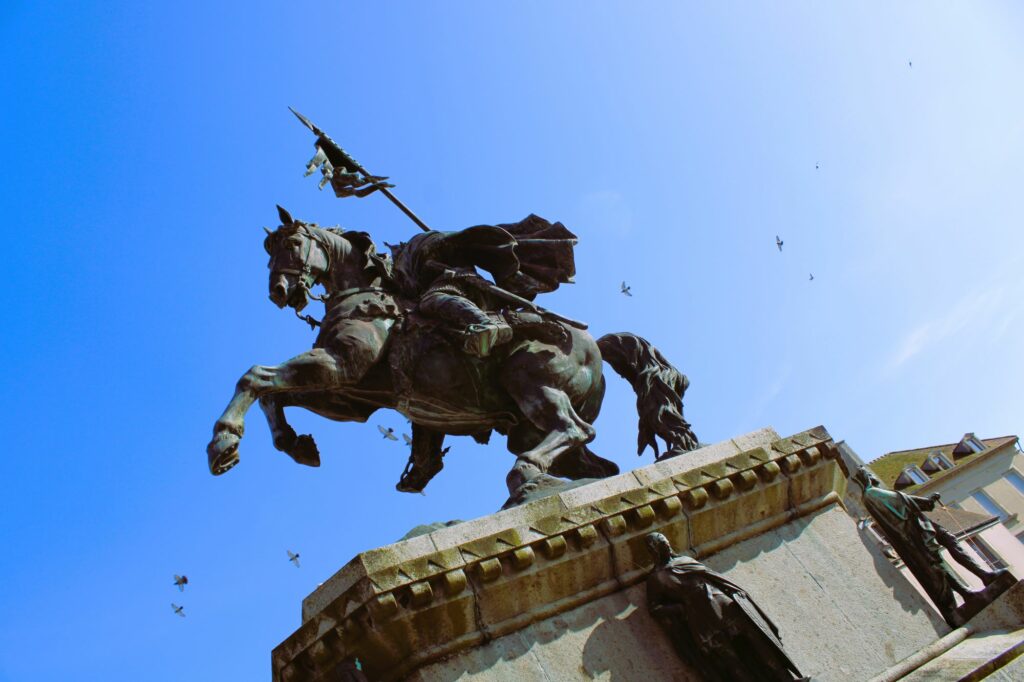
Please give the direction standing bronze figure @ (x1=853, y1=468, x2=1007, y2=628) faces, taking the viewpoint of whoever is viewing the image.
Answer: facing to the right of the viewer

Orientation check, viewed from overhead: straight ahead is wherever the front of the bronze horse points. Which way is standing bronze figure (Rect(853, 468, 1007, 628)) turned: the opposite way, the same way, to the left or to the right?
the opposite way

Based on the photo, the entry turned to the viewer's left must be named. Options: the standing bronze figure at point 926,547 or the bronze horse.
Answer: the bronze horse

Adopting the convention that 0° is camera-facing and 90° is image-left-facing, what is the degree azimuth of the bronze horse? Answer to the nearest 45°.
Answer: approximately 90°

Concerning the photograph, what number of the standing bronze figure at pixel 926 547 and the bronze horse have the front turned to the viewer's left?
1
